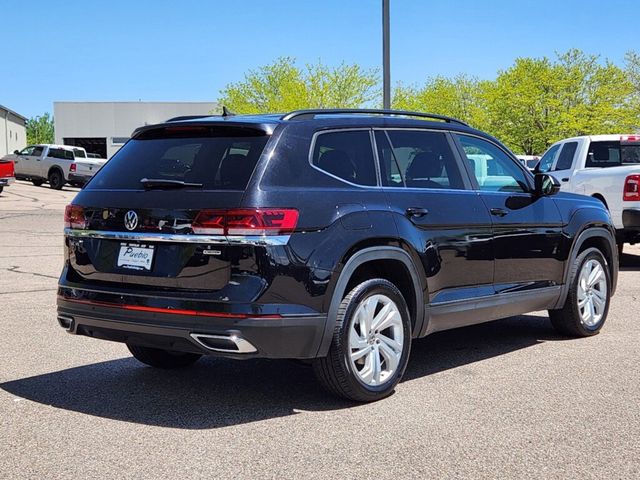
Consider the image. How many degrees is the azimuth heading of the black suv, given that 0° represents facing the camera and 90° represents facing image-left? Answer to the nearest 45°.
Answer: approximately 225°

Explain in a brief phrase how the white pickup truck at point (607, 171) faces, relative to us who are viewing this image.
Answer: facing away from the viewer and to the left of the viewer

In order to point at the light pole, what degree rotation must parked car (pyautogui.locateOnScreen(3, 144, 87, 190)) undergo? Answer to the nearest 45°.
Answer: approximately 135° to its left

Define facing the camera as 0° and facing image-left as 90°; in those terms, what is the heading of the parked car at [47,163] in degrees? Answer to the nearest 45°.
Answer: approximately 135°
